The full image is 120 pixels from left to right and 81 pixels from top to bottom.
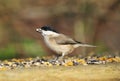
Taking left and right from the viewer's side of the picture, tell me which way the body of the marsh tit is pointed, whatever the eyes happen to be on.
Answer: facing to the left of the viewer
